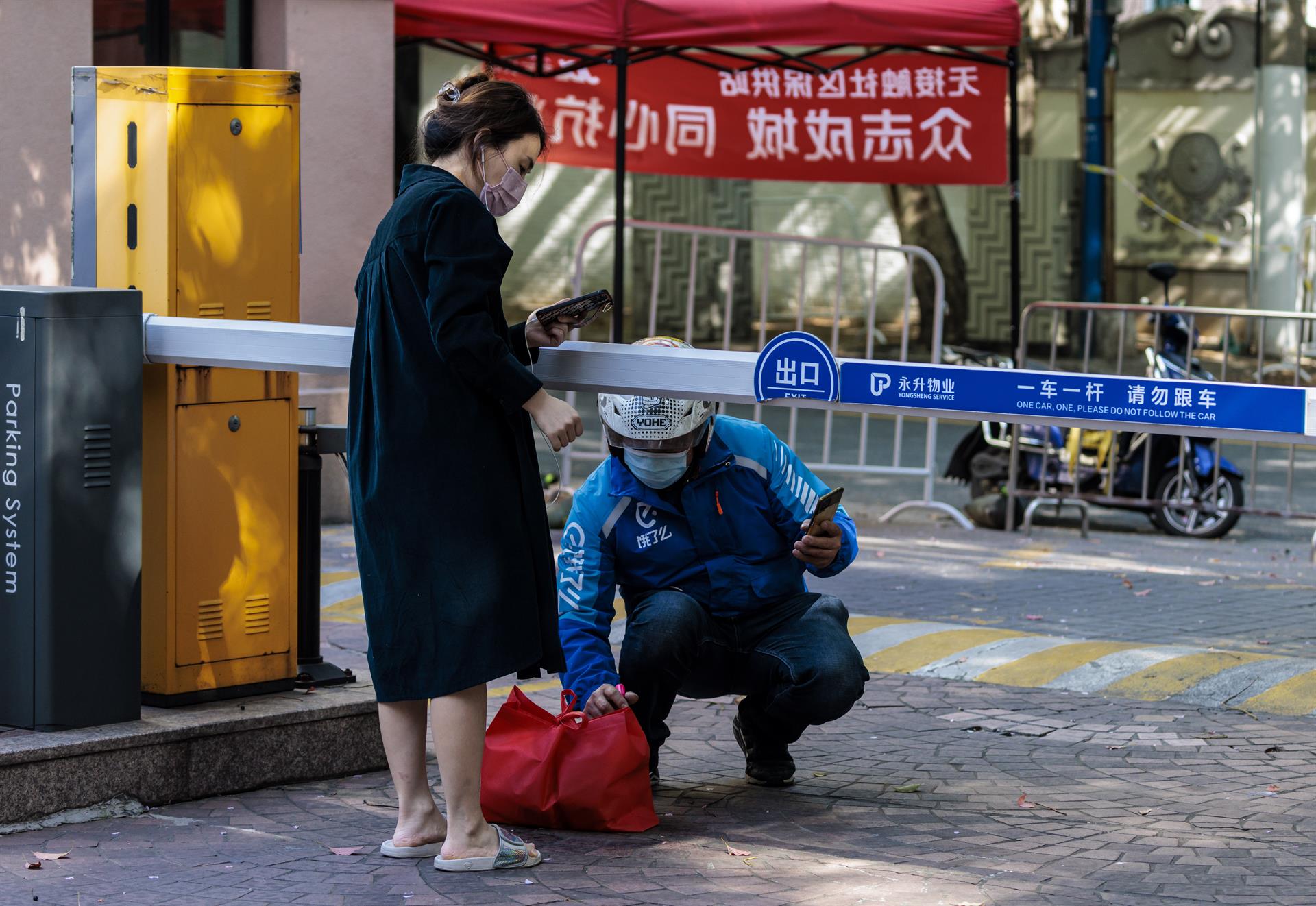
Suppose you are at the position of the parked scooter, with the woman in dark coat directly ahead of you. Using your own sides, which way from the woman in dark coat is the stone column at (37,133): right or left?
right

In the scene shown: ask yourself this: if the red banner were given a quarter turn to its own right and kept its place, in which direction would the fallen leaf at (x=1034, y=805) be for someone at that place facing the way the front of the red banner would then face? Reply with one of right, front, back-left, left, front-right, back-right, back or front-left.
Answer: right

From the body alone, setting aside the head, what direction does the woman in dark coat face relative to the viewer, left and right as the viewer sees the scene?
facing to the right of the viewer

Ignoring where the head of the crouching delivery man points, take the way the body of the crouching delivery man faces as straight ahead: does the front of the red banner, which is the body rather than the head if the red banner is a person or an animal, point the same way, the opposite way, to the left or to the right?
the opposite way

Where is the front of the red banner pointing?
away from the camera

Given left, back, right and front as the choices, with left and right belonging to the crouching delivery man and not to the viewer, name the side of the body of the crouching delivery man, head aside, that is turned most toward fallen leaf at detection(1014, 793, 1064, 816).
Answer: left

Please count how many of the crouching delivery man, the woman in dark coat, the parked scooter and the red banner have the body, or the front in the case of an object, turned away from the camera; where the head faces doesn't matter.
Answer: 1

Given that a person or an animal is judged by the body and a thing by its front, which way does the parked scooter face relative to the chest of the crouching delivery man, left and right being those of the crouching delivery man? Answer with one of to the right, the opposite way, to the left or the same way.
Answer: to the left

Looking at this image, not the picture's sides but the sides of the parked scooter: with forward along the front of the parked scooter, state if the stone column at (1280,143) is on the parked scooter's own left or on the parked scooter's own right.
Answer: on the parked scooter's own left

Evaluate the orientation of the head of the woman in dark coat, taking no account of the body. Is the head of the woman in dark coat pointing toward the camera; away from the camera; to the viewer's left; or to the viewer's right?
to the viewer's right

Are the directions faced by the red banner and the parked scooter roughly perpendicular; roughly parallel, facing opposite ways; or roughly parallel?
roughly perpendicular

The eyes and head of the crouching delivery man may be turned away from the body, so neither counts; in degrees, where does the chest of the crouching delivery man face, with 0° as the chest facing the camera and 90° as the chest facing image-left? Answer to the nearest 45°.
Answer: approximately 0°

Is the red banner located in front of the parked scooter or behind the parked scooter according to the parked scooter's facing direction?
behind

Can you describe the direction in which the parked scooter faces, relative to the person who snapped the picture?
facing to the right of the viewer

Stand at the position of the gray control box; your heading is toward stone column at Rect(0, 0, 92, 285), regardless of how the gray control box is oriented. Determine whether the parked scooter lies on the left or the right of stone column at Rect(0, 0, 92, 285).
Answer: right

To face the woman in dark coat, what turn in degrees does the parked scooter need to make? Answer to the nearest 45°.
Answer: approximately 90° to its right

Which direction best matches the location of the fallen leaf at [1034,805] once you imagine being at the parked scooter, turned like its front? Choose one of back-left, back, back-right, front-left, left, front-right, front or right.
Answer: right

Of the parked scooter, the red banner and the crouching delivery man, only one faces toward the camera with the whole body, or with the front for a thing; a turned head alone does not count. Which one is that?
the crouching delivery man

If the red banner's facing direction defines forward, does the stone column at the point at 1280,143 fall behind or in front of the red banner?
in front
